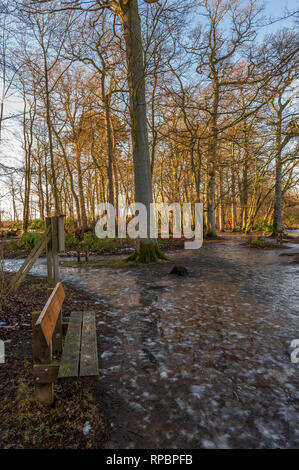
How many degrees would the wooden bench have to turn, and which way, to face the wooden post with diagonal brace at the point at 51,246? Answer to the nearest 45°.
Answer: approximately 90° to its left

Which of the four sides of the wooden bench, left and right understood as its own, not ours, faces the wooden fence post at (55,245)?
left

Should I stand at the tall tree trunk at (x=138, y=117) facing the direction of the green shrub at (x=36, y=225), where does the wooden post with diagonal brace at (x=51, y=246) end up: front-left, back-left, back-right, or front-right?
back-left

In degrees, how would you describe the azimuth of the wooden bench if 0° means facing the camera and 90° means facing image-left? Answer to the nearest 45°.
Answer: approximately 270°

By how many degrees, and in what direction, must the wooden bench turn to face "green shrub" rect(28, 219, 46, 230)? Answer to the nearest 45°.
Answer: approximately 90° to its left

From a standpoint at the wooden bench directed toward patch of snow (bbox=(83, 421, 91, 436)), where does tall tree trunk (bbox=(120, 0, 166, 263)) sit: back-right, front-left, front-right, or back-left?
back-left
